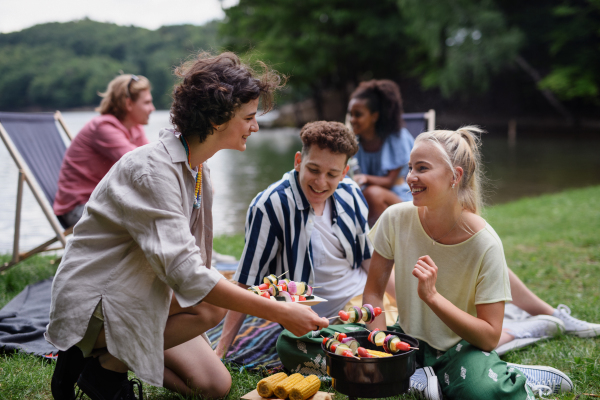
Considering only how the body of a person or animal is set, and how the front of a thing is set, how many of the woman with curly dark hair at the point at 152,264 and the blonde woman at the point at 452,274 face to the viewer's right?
1

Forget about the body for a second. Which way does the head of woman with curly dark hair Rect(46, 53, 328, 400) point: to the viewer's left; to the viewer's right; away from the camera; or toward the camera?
to the viewer's right

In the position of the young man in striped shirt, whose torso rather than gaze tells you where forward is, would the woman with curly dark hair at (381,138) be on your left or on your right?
on your left

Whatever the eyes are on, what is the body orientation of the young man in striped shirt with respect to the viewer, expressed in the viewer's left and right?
facing the viewer and to the right of the viewer

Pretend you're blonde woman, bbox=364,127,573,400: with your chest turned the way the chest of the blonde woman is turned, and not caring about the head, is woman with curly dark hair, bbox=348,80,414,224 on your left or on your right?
on your right

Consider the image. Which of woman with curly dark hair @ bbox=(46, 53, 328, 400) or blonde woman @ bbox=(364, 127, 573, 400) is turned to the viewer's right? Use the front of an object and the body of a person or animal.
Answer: the woman with curly dark hair

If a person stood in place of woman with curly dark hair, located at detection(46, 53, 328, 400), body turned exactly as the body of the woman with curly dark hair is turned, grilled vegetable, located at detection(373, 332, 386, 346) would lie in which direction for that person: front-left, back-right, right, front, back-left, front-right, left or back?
front

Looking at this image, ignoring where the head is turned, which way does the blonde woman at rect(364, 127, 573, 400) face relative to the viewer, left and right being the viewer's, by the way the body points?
facing the viewer and to the left of the viewer

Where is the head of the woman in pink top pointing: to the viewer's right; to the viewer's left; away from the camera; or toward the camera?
to the viewer's right

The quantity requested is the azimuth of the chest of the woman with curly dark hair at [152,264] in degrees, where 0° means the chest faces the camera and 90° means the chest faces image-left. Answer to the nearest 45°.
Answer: approximately 270°

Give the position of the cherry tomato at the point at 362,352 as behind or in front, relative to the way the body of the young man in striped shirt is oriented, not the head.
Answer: in front

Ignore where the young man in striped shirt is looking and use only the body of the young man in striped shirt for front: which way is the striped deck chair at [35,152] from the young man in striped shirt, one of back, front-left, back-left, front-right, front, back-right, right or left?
back
